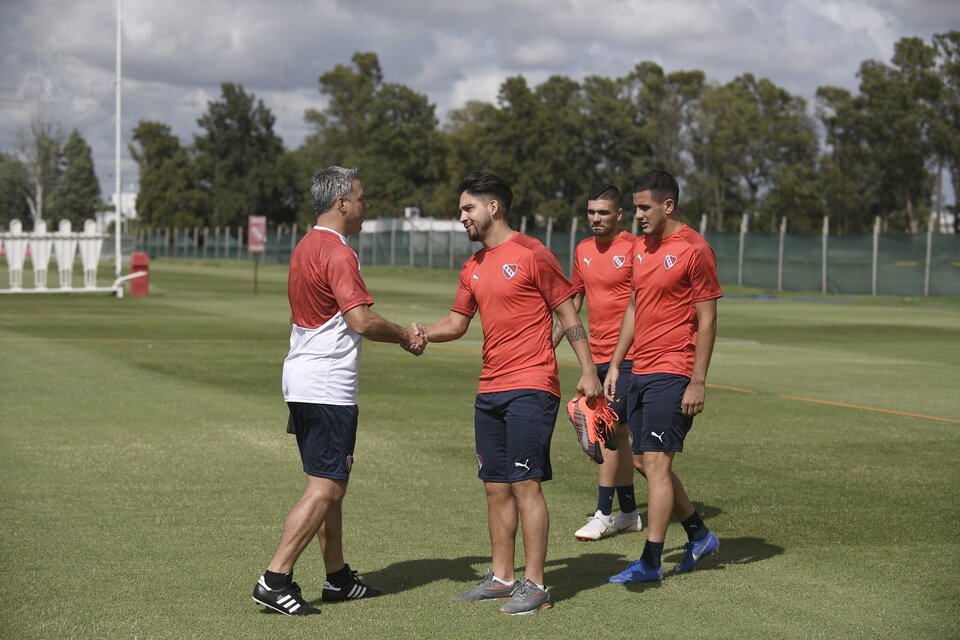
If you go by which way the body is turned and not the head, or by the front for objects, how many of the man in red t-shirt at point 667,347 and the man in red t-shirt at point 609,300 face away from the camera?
0

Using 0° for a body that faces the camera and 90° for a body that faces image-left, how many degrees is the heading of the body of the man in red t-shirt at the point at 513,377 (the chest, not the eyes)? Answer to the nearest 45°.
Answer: approximately 45°

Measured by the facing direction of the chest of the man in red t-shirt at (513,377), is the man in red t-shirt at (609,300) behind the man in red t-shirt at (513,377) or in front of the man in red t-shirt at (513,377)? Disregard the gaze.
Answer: behind

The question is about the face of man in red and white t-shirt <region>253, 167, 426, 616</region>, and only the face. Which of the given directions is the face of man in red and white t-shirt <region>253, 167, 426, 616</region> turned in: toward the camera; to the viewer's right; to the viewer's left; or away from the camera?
to the viewer's right

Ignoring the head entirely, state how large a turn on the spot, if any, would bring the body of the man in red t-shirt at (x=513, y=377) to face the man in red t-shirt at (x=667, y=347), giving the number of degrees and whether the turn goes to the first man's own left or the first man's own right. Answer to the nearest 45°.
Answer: approximately 180°

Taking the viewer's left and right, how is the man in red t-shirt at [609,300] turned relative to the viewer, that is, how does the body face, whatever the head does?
facing the viewer and to the left of the viewer

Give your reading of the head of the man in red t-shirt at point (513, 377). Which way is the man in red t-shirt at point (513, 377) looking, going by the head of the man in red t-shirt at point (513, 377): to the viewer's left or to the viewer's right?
to the viewer's left

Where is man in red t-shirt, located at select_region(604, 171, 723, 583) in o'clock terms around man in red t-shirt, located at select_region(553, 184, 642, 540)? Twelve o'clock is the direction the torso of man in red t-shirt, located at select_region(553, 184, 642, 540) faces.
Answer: man in red t-shirt, located at select_region(604, 171, 723, 583) is roughly at 10 o'clock from man in red t-shirt, located at select_region(553, 184, 642, 540).

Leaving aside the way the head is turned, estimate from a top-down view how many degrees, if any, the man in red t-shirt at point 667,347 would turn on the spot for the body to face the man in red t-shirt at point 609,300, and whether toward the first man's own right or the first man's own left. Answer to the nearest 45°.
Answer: approximately 135° to the first man's own right

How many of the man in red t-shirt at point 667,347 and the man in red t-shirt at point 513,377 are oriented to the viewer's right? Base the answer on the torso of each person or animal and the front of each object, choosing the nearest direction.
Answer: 0
